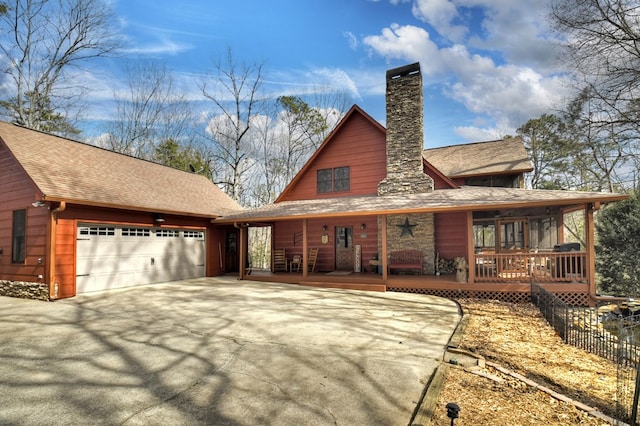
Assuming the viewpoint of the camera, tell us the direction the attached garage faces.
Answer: facing the viewer and to the right of the viewer

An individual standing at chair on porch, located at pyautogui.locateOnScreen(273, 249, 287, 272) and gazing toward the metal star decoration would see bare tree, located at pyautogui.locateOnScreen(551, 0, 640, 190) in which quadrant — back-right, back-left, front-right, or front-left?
front-left

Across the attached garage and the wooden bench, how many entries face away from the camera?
0

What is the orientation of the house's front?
toward the camera

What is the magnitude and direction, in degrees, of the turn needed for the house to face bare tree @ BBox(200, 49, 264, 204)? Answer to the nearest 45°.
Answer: approximately 135° to its right

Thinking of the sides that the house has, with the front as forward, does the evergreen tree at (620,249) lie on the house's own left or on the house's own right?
on the house's own left

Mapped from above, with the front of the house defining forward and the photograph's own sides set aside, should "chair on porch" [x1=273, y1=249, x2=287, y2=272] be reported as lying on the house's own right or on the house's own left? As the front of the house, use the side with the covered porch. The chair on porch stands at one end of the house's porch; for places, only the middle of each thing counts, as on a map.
on the house's own right

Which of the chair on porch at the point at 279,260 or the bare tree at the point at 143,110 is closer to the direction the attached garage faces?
the chair on porch

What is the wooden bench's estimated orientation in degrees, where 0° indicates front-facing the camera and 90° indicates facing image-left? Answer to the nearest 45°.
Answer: approximately 0°
